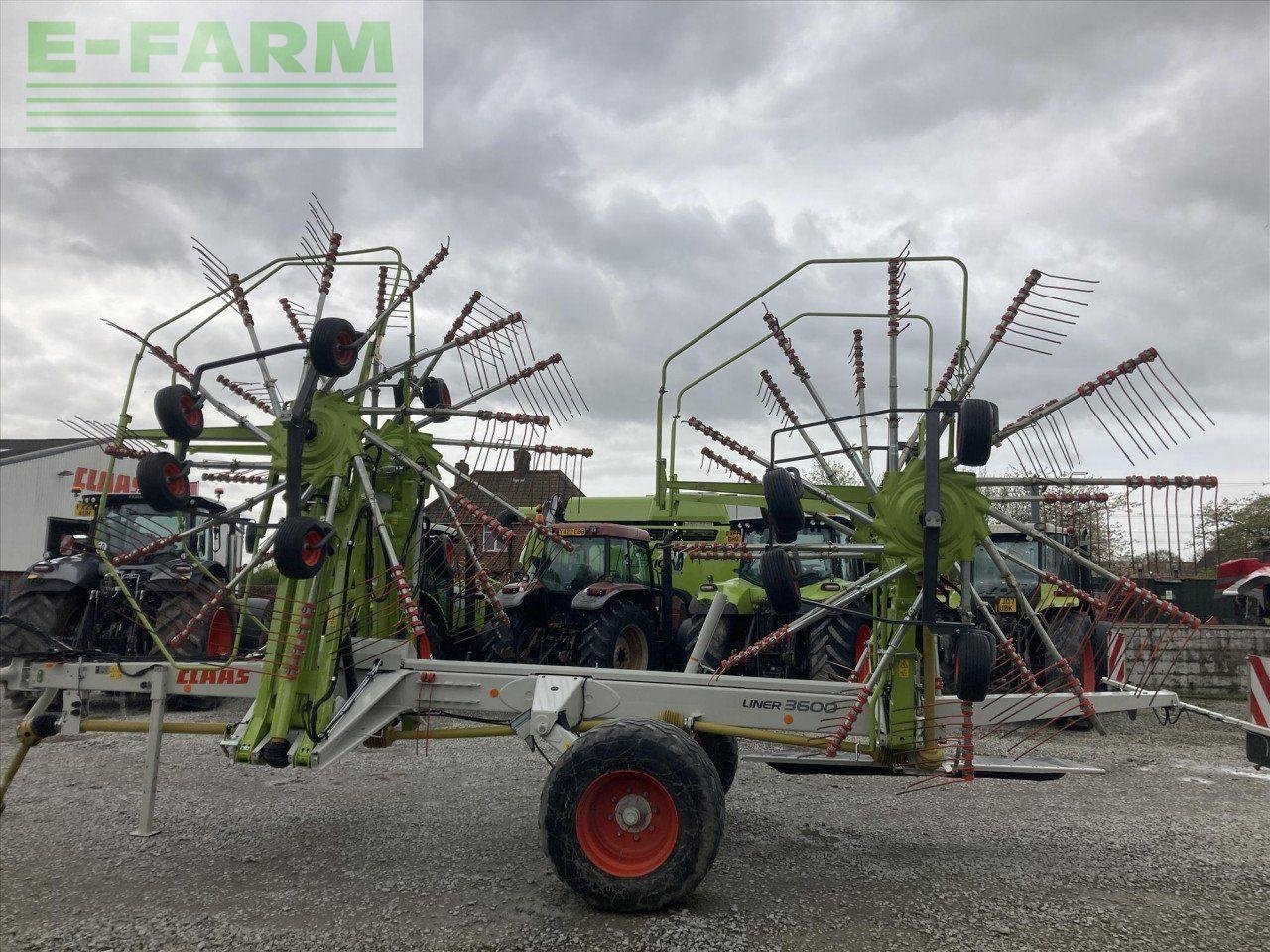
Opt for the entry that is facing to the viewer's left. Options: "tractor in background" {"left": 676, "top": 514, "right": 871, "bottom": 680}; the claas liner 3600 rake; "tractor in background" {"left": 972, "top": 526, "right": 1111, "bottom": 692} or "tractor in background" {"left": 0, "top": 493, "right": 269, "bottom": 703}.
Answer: the claas liner 3600 rake

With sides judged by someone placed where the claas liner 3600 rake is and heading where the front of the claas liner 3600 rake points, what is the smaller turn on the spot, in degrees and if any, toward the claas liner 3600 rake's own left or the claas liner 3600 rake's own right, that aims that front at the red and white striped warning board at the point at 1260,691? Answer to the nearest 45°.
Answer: approximately 180°

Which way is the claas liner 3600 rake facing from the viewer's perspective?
to the viewer's left
